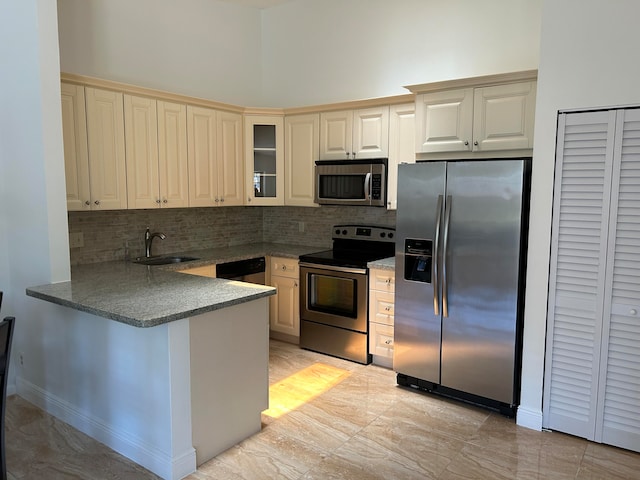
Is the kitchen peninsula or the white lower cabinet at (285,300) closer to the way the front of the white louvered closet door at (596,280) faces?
the kitchen peninsula

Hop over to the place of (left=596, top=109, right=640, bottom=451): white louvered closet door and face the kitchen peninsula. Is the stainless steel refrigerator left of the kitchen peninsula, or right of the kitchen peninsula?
right

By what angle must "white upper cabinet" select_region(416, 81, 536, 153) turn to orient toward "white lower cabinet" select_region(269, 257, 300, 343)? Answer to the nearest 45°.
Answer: approximately 45° to its right

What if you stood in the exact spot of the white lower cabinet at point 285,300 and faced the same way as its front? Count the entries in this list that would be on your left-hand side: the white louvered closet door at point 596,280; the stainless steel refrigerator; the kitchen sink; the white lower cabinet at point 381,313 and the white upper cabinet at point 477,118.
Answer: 4

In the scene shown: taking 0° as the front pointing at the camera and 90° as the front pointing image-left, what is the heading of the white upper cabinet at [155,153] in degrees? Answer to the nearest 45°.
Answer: approximately 315°
